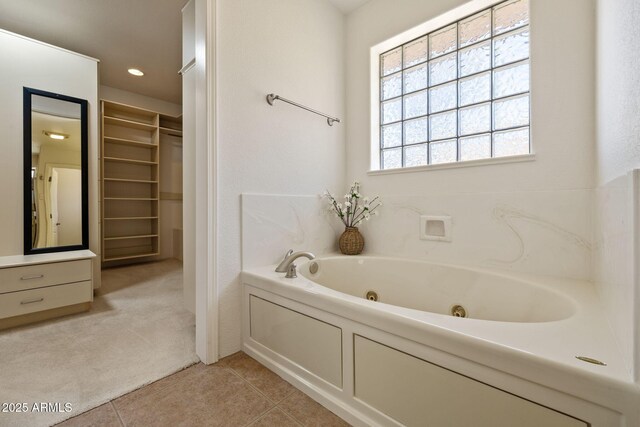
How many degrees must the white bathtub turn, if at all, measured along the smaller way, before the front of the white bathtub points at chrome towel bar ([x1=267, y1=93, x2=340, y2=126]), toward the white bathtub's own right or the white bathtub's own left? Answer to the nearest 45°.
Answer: approximately 90° to the white bathtub's own right

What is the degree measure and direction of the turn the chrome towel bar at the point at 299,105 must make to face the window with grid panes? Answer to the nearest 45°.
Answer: approximately 45° to its left

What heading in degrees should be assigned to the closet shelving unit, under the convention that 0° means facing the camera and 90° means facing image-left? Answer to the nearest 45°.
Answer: approximately 315°

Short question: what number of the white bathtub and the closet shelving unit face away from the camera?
0

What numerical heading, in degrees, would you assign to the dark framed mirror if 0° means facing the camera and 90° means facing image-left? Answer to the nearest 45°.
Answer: approximately 315°

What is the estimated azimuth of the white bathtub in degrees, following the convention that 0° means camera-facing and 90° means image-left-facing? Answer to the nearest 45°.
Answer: approximately 45°

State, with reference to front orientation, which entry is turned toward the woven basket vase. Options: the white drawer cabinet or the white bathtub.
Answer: the white drawer cabinet
